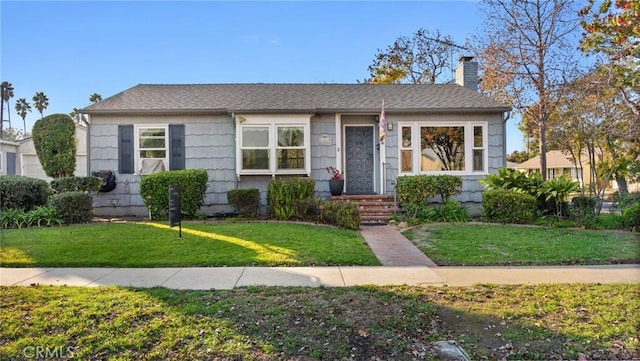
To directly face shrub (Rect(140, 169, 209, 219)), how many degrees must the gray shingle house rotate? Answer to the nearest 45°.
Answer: approximately 45° to its right

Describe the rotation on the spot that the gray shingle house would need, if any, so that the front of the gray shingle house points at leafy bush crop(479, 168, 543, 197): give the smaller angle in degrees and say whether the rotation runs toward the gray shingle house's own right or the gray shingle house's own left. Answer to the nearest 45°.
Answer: approximately 90° to the gray shingle house's own left

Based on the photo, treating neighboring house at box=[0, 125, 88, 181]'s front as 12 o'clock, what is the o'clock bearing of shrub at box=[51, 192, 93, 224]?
The shrub is roughly at 12 o'clock from the neighboring house.

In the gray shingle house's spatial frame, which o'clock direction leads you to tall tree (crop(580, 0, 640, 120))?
The tall tree is roughly at 10 o'clock from the gray shingle house.

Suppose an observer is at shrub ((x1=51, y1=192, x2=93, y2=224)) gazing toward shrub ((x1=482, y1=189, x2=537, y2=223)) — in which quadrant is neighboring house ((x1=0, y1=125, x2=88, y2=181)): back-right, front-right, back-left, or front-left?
back-left

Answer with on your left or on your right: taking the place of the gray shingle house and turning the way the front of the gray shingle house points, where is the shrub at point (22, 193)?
on your right

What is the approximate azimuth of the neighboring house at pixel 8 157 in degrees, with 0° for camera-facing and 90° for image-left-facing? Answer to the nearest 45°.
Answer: approximately 0°

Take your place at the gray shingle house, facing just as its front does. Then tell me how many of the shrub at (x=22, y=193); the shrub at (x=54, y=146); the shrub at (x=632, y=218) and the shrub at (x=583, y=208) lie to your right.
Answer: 2

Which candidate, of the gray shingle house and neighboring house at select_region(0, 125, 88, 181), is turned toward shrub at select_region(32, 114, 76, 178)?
the neighboring house

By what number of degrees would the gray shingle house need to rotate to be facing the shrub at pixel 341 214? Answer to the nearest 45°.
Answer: approximately 45° to its left

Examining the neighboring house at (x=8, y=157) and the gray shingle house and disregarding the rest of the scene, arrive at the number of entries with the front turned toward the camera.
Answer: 2
